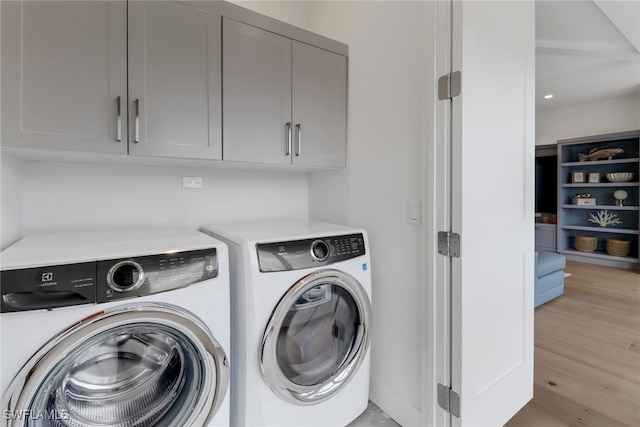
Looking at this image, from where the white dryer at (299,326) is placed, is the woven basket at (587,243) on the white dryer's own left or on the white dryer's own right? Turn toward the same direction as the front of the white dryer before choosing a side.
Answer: on the white dryer's own left

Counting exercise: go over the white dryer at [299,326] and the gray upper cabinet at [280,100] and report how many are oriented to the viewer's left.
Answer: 0

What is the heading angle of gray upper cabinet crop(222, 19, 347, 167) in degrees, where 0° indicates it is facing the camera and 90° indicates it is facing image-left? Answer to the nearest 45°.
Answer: approximately 315°

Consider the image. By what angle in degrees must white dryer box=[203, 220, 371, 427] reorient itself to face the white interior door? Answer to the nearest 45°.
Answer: approximately 45° to its left

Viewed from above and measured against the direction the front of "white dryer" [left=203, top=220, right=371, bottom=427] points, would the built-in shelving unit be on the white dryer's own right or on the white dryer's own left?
on the white dryer's own left
